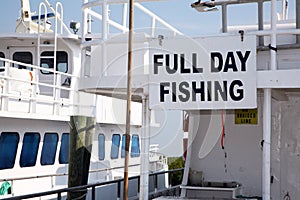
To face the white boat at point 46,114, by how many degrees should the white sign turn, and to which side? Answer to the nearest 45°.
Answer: approximately 135° to its right

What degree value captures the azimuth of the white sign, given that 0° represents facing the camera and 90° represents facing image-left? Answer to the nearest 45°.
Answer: approximately 0°
